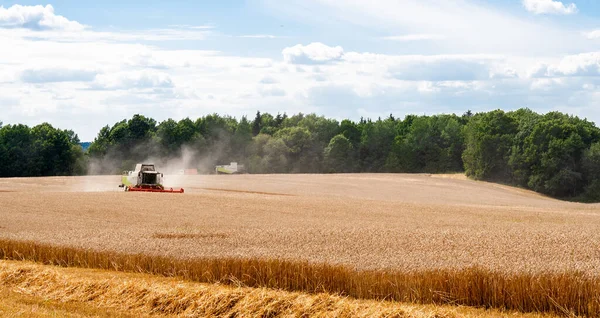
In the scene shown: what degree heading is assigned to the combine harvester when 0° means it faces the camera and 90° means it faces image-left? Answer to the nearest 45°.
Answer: approximately 315°
